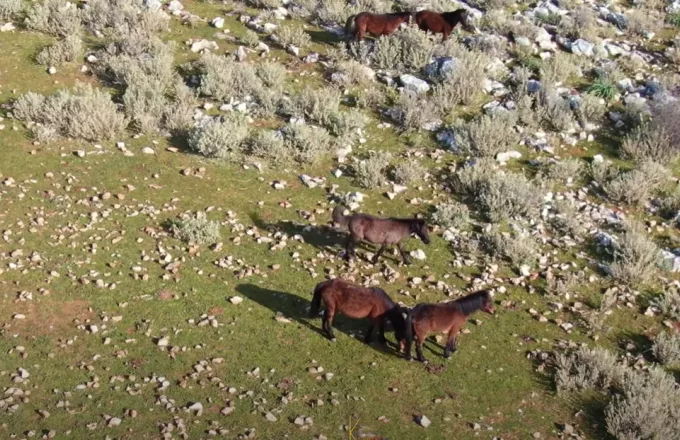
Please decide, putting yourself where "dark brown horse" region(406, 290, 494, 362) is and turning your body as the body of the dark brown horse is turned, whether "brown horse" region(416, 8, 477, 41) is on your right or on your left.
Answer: on your left

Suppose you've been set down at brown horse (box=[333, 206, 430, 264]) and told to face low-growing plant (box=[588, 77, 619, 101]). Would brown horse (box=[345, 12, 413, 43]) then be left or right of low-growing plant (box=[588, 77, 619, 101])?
left

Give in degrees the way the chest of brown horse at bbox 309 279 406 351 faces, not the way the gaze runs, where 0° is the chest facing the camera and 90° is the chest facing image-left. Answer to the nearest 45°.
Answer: approximately 270°

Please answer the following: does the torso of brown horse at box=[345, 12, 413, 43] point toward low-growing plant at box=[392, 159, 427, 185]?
no

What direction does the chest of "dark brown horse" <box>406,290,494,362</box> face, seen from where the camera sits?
to the viewer's right

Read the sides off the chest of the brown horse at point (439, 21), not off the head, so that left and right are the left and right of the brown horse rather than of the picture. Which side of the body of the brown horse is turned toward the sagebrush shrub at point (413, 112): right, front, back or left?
right

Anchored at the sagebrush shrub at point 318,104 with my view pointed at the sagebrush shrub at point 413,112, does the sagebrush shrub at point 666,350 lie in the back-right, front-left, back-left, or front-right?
front-right

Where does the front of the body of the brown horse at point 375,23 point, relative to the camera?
to the viewer's right

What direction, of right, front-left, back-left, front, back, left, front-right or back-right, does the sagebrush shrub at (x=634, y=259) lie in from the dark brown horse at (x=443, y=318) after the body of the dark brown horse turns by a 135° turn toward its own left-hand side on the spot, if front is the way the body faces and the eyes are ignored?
right

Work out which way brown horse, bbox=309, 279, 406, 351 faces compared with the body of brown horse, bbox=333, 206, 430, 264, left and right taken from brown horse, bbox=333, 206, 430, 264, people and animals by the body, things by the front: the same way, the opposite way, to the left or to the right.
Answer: the same way

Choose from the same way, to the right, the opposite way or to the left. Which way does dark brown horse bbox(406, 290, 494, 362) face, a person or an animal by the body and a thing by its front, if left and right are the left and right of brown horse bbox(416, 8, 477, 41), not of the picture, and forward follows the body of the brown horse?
the same way

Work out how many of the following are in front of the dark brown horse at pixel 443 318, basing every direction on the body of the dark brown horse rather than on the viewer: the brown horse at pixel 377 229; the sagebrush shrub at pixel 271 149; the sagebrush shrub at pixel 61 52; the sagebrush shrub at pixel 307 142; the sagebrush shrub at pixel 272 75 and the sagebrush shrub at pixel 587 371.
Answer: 1

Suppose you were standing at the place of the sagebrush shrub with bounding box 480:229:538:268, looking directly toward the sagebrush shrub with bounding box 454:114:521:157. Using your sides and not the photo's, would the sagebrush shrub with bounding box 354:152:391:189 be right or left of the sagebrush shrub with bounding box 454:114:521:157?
left

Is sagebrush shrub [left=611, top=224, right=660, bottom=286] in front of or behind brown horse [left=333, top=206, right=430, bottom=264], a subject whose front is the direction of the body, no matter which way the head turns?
in front

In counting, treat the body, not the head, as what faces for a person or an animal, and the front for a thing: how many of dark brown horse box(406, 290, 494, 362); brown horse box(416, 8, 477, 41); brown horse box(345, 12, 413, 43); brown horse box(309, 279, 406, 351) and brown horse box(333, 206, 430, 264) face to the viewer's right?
5

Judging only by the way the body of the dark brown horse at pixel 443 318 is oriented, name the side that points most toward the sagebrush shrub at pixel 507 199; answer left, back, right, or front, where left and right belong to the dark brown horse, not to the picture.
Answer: left

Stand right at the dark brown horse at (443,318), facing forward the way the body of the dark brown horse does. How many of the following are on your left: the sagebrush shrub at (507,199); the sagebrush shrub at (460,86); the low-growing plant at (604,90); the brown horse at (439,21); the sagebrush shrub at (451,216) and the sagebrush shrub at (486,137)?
6

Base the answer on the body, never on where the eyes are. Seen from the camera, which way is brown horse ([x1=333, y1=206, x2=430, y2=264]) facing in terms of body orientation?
to the viewer's right

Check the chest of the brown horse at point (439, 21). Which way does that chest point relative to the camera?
to the viewer's right

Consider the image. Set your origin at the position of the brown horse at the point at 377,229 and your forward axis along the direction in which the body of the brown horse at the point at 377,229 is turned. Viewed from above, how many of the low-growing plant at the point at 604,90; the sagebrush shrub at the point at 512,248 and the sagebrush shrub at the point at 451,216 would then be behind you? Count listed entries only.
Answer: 0

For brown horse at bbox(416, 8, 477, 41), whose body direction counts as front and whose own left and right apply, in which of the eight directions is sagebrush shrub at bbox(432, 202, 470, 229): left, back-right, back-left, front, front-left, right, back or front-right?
right
